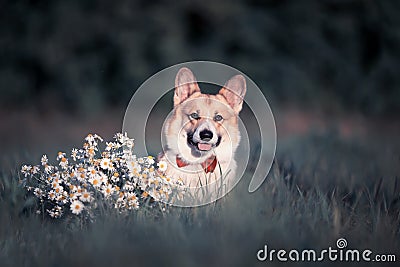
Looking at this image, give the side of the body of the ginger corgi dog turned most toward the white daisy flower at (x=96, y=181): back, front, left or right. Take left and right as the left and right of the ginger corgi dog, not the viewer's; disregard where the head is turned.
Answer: right

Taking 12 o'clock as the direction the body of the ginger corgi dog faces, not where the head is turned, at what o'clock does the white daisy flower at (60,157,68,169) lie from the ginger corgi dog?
The white daisy flower is roughly at 3 o'clock from the ginger corgi dog.

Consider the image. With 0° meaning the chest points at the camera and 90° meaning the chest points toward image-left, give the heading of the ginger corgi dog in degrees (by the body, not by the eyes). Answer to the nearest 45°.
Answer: approximately 0°

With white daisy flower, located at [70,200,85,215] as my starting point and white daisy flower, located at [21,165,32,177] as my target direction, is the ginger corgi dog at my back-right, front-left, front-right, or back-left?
back-right

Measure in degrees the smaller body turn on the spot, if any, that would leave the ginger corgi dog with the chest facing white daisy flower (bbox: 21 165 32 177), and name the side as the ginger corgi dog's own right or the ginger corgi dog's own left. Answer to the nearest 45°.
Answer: approximately 90° to the ginger corgi dog's own right

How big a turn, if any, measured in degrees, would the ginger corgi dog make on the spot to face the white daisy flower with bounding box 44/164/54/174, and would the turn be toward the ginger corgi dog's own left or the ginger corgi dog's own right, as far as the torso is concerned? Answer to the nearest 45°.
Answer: approximately 90° to the ginger corgi dog's own right
